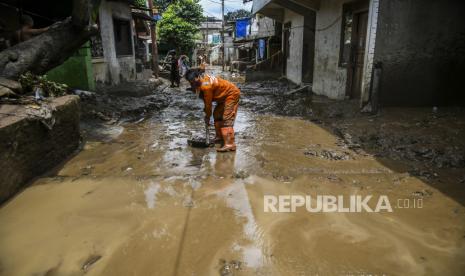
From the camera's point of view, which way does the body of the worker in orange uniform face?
to the viewer's left

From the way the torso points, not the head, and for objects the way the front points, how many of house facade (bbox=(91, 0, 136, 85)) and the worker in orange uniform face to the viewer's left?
1

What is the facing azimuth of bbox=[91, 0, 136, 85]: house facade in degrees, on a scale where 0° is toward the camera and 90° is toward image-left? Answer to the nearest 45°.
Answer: approximately 315°

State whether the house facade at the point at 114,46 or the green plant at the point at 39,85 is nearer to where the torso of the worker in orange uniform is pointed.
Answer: the green plant

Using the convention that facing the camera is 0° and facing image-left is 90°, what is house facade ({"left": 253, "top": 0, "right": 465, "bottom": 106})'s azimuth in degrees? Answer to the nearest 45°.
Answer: approximately 45°

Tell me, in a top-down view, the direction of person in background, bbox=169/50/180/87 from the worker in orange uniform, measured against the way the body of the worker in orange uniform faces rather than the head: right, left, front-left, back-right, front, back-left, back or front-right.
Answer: right

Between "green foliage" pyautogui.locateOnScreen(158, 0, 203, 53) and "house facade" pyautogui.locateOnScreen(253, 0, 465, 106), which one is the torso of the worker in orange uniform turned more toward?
the green foliage

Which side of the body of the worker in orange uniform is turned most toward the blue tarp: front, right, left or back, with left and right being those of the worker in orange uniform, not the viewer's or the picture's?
right

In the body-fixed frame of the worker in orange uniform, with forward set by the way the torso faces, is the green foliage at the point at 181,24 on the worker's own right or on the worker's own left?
on the worker's own right

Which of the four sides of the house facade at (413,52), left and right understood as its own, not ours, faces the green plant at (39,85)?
front

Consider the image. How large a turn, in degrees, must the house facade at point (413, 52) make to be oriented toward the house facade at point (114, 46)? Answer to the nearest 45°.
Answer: approximately 45° to its right

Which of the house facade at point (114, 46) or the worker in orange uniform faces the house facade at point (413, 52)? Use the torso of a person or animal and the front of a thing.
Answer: the house facade at point (114, 46)
